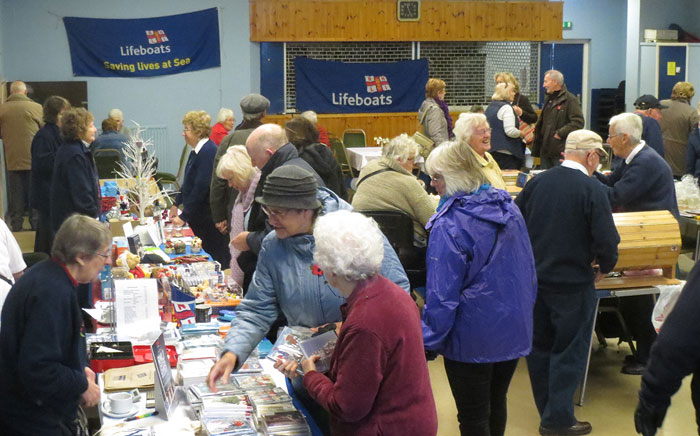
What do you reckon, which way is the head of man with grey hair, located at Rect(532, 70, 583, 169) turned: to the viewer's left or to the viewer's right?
to the viewer's left

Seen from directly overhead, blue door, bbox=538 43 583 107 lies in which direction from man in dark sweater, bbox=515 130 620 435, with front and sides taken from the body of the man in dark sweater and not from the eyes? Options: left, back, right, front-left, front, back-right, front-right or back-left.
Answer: front-left

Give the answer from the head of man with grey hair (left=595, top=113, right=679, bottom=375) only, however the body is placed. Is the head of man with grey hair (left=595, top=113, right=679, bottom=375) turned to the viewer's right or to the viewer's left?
to the viewer's left

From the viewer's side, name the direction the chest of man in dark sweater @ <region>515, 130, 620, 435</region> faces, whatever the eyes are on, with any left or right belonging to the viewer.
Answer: facing away from the viewer and to the right of the viewer

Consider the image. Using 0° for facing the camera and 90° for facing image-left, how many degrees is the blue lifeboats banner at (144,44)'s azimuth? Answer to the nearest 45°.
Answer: approximately 0°

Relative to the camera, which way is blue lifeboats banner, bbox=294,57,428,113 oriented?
toward the camera

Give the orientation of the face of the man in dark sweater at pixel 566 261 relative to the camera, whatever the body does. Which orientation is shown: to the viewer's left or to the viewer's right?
to the viewer's right

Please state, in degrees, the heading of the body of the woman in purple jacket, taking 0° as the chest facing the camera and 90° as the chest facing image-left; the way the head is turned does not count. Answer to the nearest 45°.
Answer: approximately 135°

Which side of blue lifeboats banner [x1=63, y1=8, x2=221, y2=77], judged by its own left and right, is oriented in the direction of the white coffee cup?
front

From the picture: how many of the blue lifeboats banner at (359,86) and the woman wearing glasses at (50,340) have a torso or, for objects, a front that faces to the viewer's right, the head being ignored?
1

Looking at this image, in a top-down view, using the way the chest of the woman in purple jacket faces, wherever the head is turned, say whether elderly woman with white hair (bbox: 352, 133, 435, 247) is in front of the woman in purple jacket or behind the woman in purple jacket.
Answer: in front

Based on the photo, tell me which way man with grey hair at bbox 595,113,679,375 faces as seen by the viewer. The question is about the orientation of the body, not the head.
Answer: to the viewer's left

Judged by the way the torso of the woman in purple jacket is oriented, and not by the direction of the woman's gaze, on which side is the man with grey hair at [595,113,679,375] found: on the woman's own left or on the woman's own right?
on the woman's own right

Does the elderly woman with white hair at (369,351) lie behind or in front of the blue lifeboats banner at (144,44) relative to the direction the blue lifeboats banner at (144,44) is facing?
in front

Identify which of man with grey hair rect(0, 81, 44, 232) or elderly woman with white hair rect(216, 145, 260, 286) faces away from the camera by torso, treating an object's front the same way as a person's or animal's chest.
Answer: the man with grey hair

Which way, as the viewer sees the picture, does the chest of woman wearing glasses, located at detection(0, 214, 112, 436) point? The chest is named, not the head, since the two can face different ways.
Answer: to the viewer's right

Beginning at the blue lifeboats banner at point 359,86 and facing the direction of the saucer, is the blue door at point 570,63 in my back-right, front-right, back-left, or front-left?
back-left

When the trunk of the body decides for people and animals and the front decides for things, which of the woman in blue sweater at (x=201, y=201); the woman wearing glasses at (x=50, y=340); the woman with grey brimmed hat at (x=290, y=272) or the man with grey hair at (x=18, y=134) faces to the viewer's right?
the woman wearing glasses

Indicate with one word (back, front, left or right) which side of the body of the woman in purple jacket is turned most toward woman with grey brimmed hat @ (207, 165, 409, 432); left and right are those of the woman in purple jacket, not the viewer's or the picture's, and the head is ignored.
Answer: left
